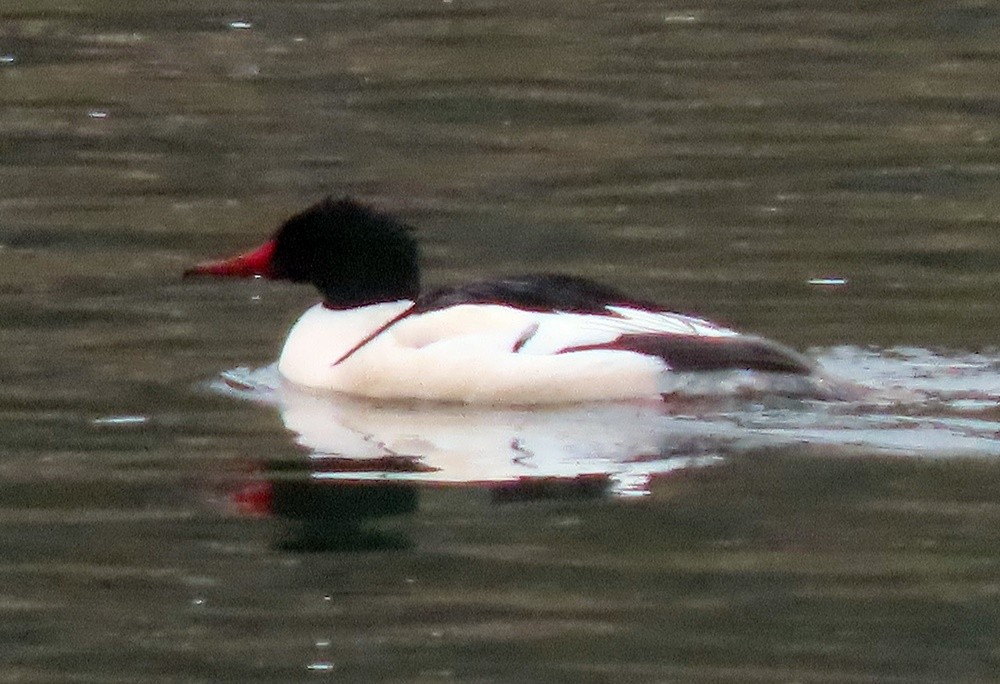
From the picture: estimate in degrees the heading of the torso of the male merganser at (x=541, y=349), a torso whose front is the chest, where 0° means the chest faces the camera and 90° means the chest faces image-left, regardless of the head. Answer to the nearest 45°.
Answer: approximately 90°

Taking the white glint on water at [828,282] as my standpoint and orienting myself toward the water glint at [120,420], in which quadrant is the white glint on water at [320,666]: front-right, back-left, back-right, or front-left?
front-left

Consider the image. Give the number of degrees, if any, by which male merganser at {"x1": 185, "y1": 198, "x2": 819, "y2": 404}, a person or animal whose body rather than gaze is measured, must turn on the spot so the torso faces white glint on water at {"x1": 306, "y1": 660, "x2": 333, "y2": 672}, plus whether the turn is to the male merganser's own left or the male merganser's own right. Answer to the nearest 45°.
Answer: approximately 90° to the male merganser's own left

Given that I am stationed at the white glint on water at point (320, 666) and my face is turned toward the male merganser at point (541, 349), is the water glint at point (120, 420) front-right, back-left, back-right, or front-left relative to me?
front-left

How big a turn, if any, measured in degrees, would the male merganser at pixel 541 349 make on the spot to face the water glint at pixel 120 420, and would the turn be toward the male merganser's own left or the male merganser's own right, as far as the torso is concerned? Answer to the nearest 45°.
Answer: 0° — it already faces it

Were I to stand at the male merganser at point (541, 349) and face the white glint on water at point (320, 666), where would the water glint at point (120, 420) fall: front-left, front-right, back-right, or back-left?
front-right
